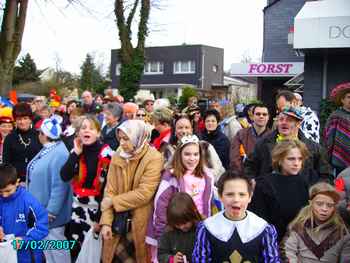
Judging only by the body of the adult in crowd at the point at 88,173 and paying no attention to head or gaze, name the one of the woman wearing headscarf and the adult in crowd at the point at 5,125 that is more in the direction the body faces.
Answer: the woman wearing headscarf

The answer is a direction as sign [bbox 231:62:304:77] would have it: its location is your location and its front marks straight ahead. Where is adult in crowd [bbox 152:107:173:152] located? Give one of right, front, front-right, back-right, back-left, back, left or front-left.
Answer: front

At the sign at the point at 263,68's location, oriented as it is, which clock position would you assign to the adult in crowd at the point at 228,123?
The adult in crowd is roughly at 12 o'clock from the sign.

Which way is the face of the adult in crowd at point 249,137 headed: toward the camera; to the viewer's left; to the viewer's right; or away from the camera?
toward the camera

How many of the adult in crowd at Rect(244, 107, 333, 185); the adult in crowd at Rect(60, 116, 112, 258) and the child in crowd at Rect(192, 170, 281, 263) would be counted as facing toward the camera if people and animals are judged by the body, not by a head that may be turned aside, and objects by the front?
3

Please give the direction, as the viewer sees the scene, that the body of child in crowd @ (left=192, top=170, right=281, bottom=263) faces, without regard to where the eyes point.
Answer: toward the camera

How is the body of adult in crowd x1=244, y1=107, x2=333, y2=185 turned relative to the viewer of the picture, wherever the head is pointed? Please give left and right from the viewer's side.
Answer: facing the viewer

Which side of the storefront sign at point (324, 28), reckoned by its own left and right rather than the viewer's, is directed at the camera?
front

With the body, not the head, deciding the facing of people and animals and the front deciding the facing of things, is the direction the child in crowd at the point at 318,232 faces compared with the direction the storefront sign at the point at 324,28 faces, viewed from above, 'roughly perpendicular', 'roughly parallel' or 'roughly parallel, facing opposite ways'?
roughly parallel

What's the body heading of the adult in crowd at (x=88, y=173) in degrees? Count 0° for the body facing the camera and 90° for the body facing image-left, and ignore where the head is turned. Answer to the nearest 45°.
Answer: approximately 0°

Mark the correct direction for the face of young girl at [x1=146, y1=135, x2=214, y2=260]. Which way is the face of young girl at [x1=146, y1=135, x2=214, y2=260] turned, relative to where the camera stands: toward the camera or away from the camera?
toward the camera

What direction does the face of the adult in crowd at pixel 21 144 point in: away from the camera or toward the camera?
toward the camera

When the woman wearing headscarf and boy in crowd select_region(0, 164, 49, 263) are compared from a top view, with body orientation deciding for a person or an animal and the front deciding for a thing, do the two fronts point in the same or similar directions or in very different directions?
same or similar directions

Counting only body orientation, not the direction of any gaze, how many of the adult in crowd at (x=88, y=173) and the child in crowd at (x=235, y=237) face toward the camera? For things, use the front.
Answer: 2
